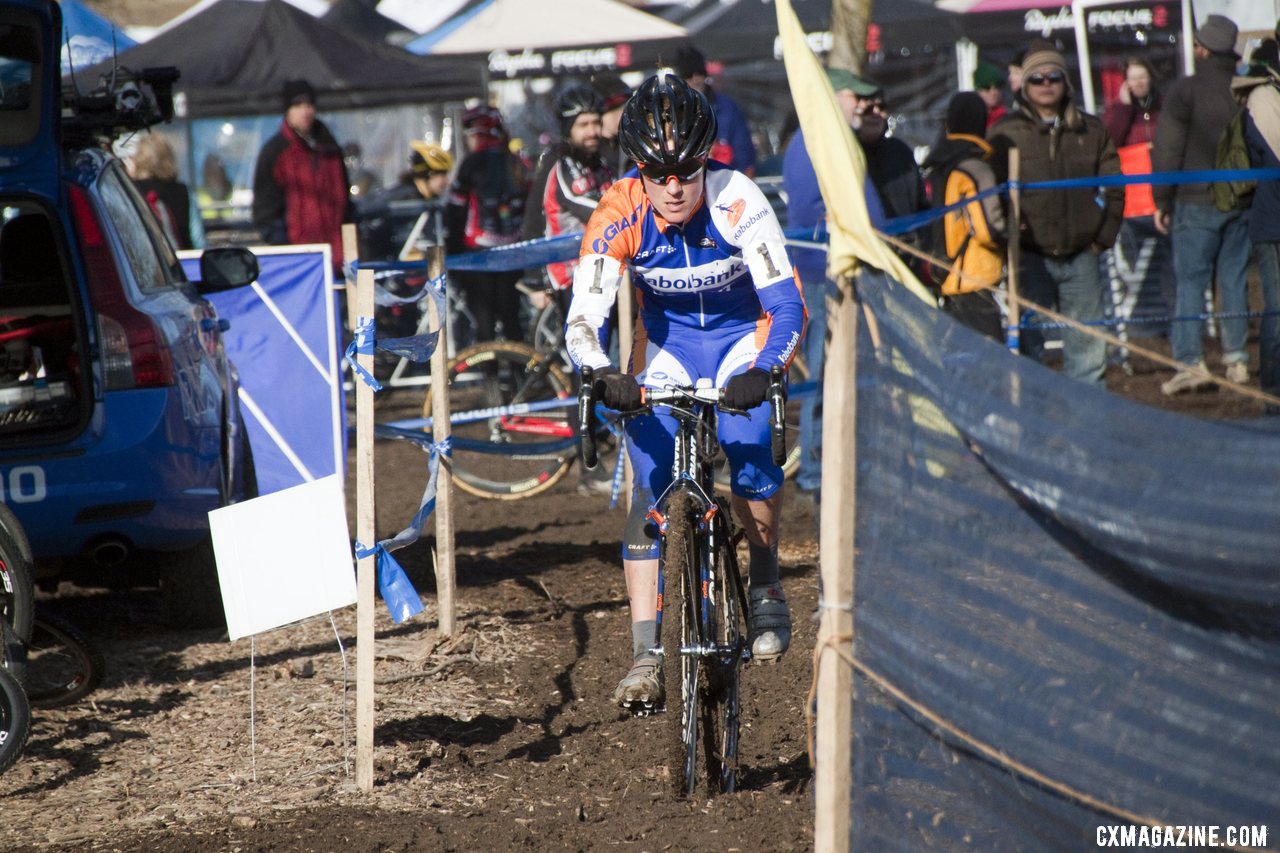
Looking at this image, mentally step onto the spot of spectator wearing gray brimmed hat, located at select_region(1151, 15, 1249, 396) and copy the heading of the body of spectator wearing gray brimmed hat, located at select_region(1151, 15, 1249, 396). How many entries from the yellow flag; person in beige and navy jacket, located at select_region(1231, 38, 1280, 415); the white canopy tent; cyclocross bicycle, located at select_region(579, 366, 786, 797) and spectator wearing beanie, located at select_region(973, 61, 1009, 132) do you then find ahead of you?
2

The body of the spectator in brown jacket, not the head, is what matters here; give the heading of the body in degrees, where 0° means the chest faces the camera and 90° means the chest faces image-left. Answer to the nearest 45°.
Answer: approximately 0°

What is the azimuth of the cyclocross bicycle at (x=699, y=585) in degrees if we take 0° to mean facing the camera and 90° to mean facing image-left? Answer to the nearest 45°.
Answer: approximately 0°

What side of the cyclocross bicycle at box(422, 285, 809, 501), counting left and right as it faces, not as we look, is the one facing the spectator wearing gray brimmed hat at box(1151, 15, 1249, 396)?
front

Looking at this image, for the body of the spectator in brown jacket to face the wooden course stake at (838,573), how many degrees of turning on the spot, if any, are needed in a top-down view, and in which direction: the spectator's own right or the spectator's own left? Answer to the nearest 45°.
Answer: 0° — they already face it

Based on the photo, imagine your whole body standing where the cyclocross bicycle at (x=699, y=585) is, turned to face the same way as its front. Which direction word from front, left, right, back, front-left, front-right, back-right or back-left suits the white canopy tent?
back

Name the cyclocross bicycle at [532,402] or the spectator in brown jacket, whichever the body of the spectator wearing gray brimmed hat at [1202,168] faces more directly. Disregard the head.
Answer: the spectator in brown jacket

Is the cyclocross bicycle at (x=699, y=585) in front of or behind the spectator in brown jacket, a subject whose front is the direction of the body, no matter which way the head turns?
in front

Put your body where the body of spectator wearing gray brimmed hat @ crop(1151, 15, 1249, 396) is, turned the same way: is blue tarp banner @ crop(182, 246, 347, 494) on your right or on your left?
on your left

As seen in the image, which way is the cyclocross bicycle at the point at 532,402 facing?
to the viewer's right
